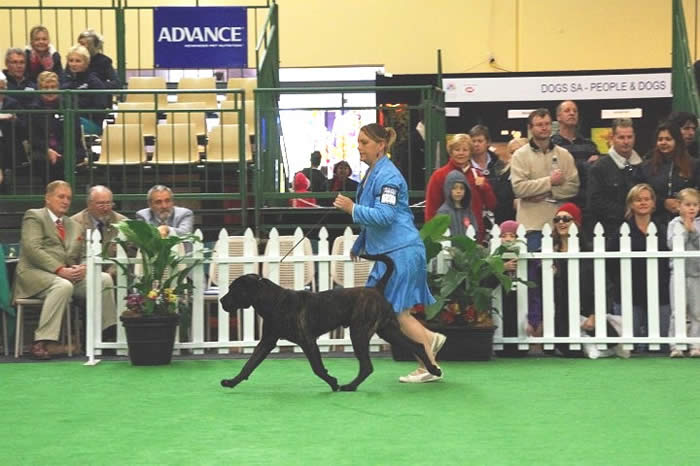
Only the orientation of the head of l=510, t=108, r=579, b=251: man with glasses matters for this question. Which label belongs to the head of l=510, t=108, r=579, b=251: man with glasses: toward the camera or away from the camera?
toward the camera

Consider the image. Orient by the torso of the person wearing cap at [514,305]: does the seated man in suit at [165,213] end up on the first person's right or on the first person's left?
on the first person's right

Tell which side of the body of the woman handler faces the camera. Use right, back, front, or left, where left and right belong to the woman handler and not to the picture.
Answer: left

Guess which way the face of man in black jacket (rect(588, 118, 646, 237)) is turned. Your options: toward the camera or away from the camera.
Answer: toward the camera

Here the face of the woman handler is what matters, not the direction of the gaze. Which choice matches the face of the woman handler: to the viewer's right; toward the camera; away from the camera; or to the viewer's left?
to the viewer's left

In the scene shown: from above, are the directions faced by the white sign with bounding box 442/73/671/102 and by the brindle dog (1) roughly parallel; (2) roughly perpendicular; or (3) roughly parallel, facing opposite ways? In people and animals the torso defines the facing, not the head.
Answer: roughly perpendicular

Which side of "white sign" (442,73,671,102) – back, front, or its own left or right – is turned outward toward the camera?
front

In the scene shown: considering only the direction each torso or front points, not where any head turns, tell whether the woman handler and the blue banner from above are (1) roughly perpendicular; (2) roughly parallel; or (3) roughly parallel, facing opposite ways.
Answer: roughly perpendicular

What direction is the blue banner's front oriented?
toward the camera

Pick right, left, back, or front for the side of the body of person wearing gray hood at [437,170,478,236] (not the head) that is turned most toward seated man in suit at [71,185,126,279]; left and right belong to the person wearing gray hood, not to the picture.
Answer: right

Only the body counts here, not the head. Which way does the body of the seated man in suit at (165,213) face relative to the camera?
toward the camera

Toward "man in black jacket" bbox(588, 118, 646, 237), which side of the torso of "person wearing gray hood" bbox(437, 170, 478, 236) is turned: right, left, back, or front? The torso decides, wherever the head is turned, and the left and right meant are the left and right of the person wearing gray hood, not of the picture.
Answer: left

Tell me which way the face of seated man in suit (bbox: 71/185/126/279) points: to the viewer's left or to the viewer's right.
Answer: to the viewer's right

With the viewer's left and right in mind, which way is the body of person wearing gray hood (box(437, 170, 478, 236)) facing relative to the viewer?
facing the viewer
